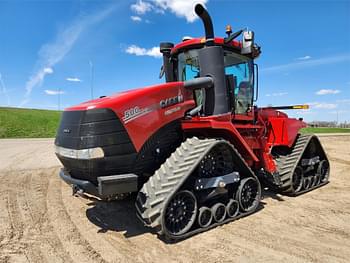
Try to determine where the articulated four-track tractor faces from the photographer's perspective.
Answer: facing the viewer and to the left of the viewer
